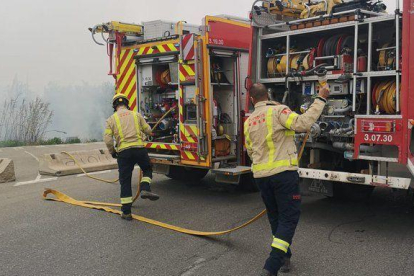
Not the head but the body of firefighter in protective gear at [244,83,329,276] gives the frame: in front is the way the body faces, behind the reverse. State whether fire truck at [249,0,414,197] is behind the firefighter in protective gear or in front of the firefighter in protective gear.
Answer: in front

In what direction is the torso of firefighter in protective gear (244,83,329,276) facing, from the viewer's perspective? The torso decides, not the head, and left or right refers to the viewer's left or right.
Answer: facing away from the viewer and to the right of the viewer

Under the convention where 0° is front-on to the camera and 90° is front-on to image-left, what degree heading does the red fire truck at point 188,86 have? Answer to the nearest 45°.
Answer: approximately 225°

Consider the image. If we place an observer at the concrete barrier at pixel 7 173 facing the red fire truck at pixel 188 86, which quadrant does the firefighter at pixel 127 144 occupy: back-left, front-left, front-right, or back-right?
front-right

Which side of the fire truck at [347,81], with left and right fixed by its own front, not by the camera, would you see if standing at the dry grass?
left

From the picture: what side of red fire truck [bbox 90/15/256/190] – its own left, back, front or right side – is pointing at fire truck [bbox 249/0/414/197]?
right

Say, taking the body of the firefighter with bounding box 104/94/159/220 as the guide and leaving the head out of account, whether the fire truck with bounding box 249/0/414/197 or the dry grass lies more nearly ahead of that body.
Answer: the dry grass

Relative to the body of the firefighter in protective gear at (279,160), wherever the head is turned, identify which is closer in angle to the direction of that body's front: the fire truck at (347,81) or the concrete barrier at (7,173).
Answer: the fire truck
